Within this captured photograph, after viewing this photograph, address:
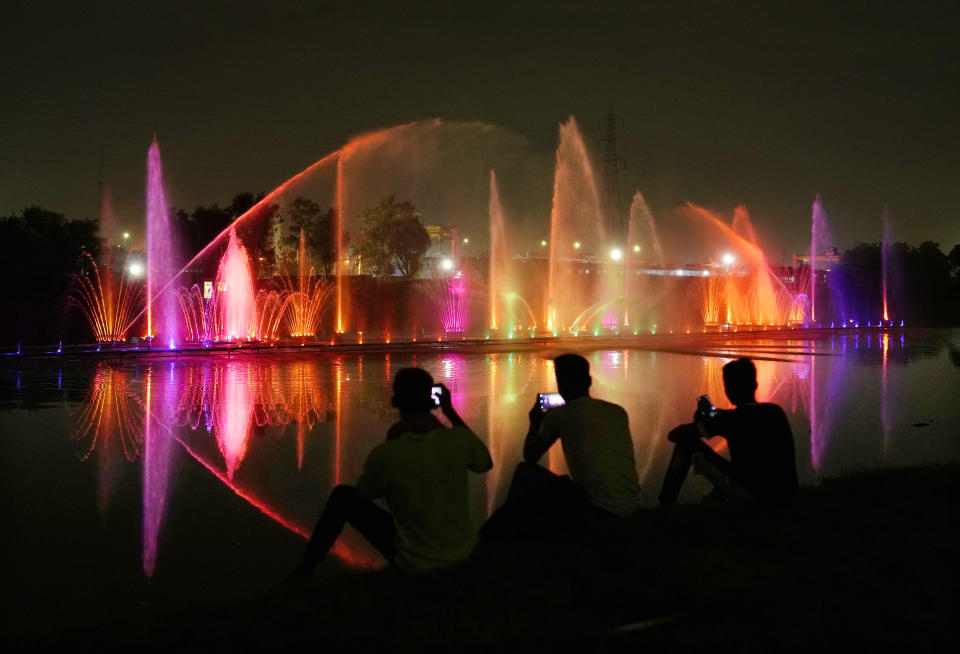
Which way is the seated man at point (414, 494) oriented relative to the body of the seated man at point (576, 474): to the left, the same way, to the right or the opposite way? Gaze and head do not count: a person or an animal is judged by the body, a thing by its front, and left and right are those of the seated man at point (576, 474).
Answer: the same way

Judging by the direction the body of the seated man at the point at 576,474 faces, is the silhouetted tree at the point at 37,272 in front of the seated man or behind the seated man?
in front

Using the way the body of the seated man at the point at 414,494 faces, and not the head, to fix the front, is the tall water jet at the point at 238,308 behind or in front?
in front

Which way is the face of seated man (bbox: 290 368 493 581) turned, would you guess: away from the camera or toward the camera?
away from the camera

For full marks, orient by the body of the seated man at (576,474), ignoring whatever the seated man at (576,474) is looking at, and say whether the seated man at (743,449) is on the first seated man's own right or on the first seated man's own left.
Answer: on the first seated man's own right

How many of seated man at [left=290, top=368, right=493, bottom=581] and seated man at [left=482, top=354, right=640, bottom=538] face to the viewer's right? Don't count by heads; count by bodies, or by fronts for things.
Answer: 0

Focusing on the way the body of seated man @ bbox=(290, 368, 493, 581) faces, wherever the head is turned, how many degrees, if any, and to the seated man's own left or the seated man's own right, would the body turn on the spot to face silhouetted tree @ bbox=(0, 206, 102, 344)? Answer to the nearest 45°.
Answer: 0° — they already face it

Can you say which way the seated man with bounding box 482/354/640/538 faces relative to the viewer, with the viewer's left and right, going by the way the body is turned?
facing away from the viewer and to the left of the viewer

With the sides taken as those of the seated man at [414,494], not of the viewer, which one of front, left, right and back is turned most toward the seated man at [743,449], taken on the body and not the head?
right

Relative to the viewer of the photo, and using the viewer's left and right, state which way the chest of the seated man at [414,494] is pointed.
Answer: facing away from the viewer and to the left of the viewer

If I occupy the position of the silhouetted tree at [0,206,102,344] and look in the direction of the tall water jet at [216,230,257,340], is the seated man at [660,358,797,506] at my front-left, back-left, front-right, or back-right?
front-right

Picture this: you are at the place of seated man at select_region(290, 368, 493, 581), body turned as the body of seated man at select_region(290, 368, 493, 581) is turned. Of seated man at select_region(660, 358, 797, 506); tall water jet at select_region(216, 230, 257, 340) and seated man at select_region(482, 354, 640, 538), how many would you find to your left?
0

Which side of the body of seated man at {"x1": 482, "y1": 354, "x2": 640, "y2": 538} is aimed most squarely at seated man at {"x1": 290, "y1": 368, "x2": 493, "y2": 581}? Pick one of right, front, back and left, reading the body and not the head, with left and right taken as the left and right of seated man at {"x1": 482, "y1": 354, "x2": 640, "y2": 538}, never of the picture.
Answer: left

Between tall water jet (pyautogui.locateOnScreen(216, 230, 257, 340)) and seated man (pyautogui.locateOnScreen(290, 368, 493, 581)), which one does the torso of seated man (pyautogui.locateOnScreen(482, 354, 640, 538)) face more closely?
the tall water jet

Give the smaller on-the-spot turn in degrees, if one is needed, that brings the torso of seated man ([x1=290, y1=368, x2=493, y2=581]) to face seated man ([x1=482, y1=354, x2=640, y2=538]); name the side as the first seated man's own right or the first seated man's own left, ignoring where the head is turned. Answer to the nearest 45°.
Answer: approximately 90° to the first seated man's own right

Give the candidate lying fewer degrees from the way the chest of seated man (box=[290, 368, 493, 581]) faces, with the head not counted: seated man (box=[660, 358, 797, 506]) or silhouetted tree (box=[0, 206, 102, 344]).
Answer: the silhouetted tree
